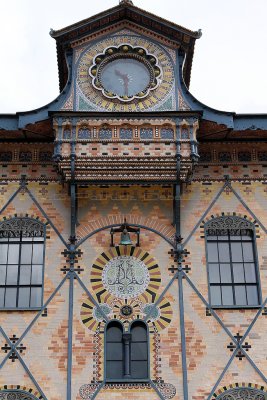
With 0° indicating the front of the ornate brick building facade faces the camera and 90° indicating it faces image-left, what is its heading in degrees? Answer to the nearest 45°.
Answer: approximately 0°
